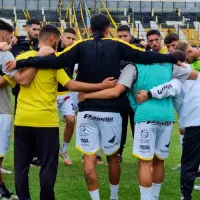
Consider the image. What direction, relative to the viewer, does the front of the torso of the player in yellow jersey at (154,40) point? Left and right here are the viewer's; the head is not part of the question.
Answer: facing the viewer and to the left of the viewer

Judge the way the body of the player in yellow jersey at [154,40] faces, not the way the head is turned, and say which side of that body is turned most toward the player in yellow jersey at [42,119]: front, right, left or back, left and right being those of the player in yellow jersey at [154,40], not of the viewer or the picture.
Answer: front

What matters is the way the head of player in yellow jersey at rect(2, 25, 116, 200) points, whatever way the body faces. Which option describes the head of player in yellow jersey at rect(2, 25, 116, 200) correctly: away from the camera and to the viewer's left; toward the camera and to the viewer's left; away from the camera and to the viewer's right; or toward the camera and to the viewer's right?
away from the camera and to the viewer's right
